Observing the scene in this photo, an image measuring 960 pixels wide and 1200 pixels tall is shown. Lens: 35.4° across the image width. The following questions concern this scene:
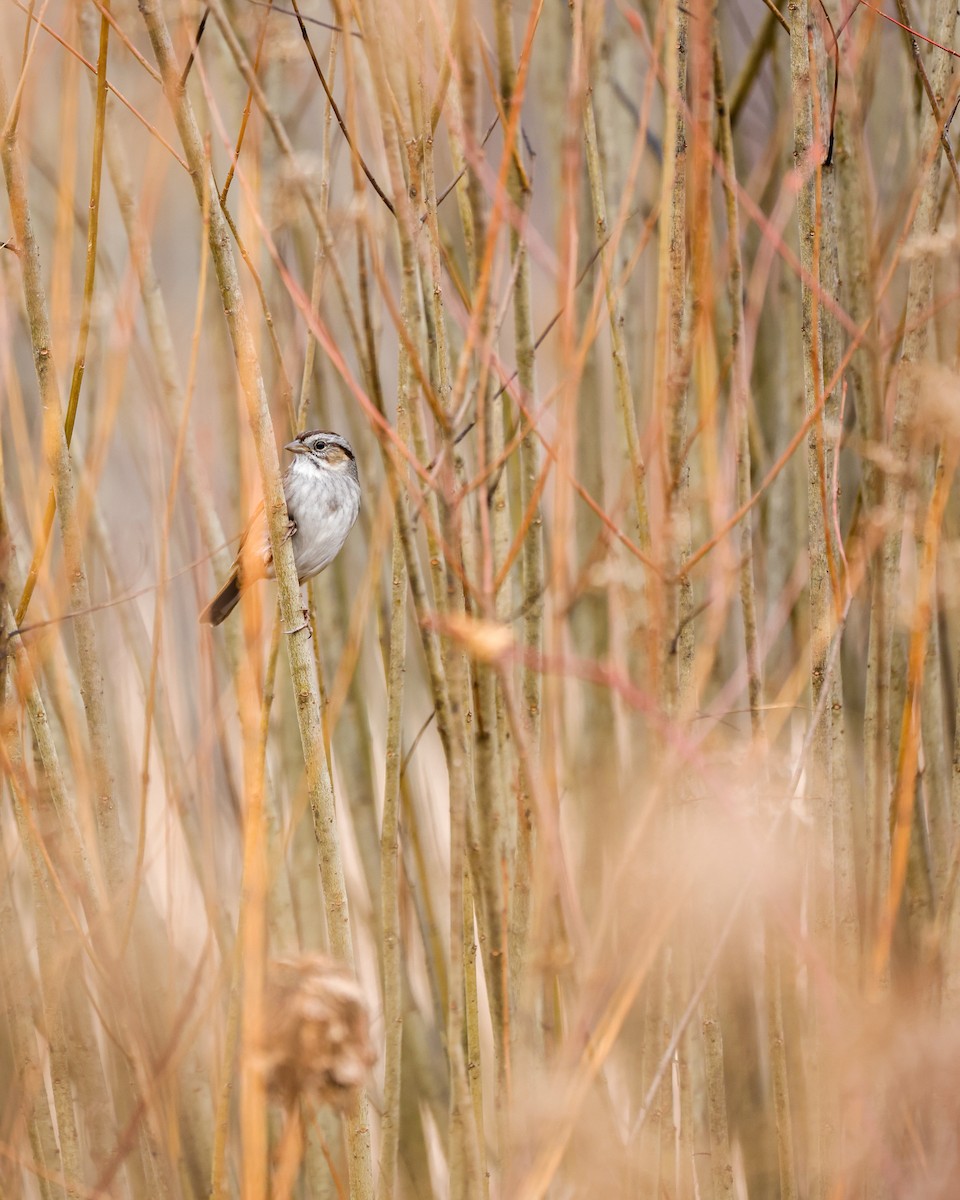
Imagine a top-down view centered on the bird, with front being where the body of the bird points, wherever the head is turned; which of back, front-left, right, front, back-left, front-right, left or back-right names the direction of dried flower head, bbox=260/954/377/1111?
front-right

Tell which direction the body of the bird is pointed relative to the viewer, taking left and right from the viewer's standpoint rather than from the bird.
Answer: facing the viewer and to the right of the viewer
